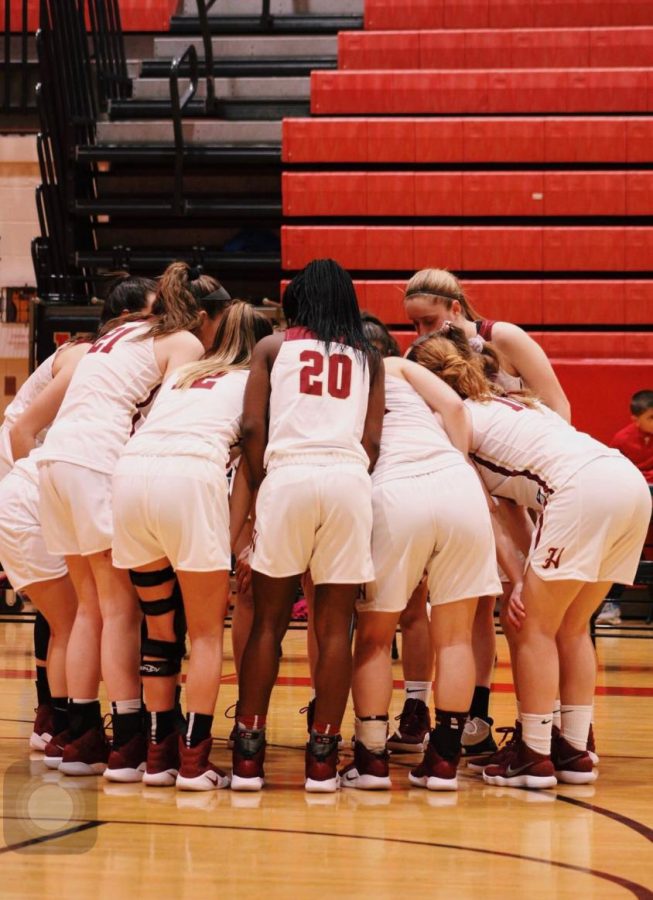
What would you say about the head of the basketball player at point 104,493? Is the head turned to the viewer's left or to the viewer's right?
to the viewer's right

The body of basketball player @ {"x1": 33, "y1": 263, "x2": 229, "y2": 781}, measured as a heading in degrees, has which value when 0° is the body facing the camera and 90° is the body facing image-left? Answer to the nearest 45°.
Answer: approximately 225°

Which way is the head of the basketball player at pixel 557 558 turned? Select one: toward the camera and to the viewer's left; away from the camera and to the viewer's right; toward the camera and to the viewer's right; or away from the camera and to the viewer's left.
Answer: away from the camera and to the viewer's left

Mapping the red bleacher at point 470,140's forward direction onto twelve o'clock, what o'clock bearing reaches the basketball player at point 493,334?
The basketball player is roughly at 12 o'clock from the red bleacher.

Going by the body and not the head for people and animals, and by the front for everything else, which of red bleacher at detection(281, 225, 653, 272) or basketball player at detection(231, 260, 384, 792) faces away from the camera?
the basketball player

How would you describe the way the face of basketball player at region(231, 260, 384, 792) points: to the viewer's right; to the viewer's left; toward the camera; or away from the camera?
away from the camera

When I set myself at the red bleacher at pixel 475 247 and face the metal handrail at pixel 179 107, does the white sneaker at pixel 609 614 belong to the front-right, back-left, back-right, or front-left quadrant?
back-left

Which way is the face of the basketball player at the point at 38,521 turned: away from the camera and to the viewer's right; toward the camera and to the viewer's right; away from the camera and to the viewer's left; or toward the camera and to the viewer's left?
away from the camera and to the viewer's right

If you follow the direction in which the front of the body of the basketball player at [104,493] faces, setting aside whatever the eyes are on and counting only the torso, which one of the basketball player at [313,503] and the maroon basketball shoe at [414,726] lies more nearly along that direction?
the maroon basketball shoe

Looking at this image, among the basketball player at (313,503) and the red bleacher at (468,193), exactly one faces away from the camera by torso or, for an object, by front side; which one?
the basketball player

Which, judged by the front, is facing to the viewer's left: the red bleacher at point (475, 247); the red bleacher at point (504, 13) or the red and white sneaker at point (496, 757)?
the red and white sneaker
